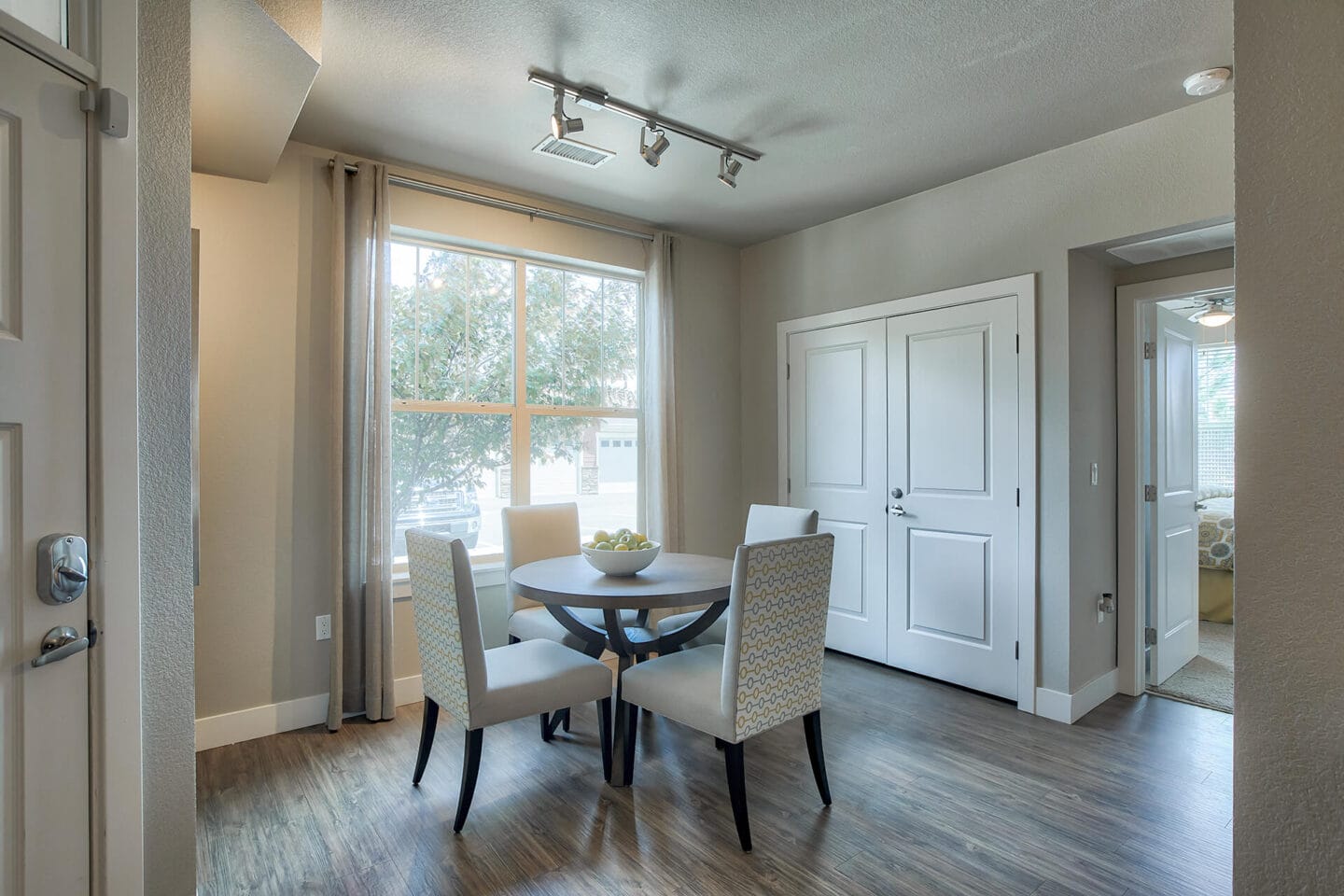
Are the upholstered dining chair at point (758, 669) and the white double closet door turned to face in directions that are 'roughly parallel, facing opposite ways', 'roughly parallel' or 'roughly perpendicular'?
roughly perpendicular

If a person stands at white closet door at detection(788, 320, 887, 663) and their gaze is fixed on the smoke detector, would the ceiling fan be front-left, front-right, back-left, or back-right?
front-left

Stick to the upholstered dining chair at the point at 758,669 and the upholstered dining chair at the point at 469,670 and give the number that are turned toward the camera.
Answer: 0

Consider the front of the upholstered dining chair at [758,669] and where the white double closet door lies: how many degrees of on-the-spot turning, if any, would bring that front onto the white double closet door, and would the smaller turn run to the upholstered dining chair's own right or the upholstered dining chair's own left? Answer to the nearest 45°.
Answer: approximately 90° to the upholstered dining chair's own right

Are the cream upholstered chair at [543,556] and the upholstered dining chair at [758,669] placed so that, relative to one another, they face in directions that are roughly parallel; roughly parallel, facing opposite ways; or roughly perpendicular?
roughly parallel, facing opposite ways

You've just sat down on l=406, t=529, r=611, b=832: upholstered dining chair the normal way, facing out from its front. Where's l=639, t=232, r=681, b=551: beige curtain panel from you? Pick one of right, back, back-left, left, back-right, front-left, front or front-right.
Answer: front

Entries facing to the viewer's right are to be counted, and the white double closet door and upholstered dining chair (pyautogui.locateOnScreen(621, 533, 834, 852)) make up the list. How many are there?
0

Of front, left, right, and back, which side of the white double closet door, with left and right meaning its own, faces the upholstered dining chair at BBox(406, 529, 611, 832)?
front

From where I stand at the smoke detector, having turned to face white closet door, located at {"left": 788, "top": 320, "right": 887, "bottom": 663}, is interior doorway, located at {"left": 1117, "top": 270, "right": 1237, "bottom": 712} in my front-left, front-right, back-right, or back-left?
front-right

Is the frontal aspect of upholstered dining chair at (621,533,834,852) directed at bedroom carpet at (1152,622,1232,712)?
no

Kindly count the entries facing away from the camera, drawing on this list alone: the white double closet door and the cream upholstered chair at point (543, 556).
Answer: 0

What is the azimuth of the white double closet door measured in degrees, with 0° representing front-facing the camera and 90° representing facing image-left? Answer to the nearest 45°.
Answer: approximately 45°

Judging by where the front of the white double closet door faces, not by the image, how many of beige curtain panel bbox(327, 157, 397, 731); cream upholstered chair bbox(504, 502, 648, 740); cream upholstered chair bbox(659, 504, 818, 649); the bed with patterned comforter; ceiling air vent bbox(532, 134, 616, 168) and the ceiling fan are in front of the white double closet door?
4

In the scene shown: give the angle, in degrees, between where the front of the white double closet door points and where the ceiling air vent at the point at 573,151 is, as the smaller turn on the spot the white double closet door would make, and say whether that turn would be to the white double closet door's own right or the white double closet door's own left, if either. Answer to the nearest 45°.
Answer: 0° — it already faces it

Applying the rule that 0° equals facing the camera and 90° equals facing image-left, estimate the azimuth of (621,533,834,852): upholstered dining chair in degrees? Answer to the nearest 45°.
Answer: approximately 135°

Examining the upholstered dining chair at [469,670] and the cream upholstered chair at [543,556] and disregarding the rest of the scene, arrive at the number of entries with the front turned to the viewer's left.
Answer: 0
